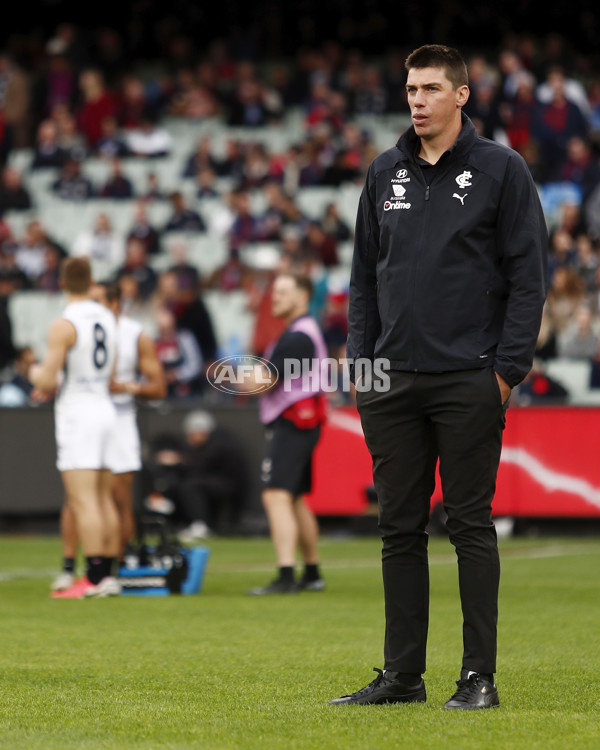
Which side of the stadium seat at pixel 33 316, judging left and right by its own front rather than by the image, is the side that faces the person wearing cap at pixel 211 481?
front

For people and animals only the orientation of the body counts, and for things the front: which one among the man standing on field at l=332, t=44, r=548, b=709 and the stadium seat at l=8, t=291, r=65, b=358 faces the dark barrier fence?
the stadium seat

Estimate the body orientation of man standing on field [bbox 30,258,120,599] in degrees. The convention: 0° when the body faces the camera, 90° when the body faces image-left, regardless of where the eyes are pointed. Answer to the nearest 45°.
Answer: approximately 135°

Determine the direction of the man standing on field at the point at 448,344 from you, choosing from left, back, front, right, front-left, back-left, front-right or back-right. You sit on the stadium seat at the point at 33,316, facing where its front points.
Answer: front

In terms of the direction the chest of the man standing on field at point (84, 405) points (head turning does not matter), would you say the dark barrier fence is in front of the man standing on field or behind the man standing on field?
in front

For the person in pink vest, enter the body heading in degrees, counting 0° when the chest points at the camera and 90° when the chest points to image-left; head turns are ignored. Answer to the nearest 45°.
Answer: approximately 90°

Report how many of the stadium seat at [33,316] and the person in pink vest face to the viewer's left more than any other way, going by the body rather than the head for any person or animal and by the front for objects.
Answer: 1

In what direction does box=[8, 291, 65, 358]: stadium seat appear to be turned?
toward the camera

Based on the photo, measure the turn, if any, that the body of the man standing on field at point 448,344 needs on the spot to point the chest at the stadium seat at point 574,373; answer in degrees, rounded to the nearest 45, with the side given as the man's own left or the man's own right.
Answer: approximately 135° to the man's own right

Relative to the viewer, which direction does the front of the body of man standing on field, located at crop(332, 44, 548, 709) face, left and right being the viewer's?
facing the viewer and to the left of the viewer

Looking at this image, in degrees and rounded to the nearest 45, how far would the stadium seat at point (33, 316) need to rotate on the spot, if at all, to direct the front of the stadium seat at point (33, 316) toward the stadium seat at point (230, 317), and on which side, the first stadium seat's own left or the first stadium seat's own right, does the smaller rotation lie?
approximately 45° to the first stadium seat's own left

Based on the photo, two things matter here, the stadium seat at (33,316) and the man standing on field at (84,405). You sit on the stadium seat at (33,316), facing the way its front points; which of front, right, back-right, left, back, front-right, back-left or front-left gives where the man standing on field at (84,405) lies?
front

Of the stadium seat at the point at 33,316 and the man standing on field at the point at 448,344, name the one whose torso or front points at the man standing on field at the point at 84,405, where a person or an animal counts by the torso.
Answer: the stadium seat

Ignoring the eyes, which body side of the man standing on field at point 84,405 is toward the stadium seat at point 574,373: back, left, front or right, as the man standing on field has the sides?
right

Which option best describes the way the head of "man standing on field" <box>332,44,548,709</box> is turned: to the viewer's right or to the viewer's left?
to the viewer's left

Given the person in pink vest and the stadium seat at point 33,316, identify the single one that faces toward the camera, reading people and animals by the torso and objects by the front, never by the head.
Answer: the stadium seat

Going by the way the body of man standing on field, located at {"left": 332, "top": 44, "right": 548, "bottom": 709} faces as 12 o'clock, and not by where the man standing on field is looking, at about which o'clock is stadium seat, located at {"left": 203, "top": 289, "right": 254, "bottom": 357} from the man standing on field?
The stadium seat is roughly at 4 o'clock from the man standing on field.
